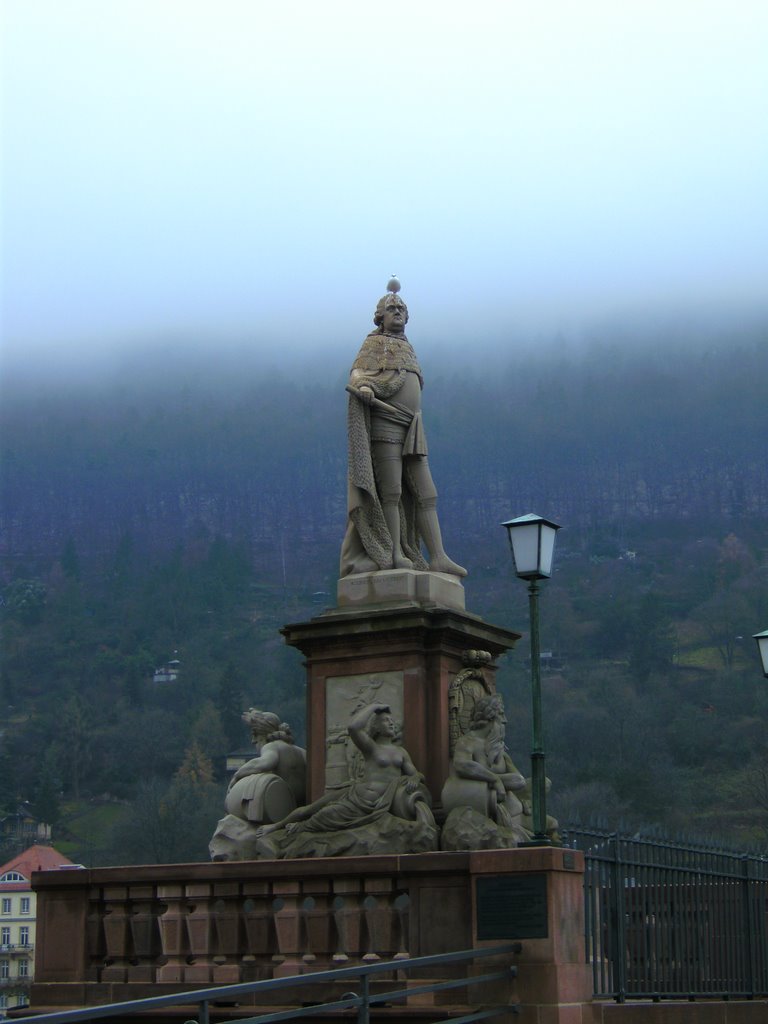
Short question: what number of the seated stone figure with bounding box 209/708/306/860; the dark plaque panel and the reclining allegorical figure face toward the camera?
2

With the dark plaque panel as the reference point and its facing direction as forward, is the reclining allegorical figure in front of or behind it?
behind

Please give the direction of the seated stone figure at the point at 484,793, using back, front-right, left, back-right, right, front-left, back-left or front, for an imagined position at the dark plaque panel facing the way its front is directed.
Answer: back

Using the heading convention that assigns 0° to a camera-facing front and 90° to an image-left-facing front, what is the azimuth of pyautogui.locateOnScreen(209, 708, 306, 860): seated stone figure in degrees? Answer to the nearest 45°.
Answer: approximately 135°

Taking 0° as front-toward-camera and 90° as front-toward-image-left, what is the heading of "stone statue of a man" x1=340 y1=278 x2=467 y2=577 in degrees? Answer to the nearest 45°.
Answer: approximately 315°

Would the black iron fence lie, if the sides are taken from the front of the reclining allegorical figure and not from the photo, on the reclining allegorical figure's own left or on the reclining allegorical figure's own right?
on the reclining allegorical figure's own left

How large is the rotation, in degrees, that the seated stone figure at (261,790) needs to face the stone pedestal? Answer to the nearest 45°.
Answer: approximately 135° to its right

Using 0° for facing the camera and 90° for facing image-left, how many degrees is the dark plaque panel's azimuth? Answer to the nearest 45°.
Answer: approximately 0°

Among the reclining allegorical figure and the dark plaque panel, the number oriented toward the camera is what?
2

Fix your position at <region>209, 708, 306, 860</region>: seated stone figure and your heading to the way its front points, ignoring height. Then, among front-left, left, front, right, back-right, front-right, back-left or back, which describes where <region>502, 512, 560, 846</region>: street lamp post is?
back
